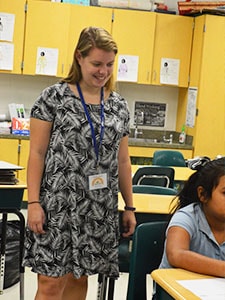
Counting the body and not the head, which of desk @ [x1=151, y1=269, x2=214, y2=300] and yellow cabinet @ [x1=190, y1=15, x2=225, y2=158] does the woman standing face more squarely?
the desk

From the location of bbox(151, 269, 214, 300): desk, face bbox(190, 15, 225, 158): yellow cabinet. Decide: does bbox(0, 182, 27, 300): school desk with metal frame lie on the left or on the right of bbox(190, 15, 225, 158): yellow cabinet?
left

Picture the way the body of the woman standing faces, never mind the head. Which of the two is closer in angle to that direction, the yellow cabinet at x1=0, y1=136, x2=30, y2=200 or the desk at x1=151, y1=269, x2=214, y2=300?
the desk

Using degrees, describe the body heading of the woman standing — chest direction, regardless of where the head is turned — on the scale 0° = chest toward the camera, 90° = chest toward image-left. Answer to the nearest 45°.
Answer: approximately 315°
